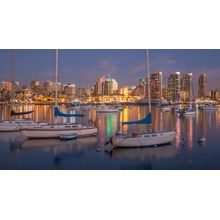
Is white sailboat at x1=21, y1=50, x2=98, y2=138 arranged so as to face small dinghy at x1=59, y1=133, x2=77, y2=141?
no
